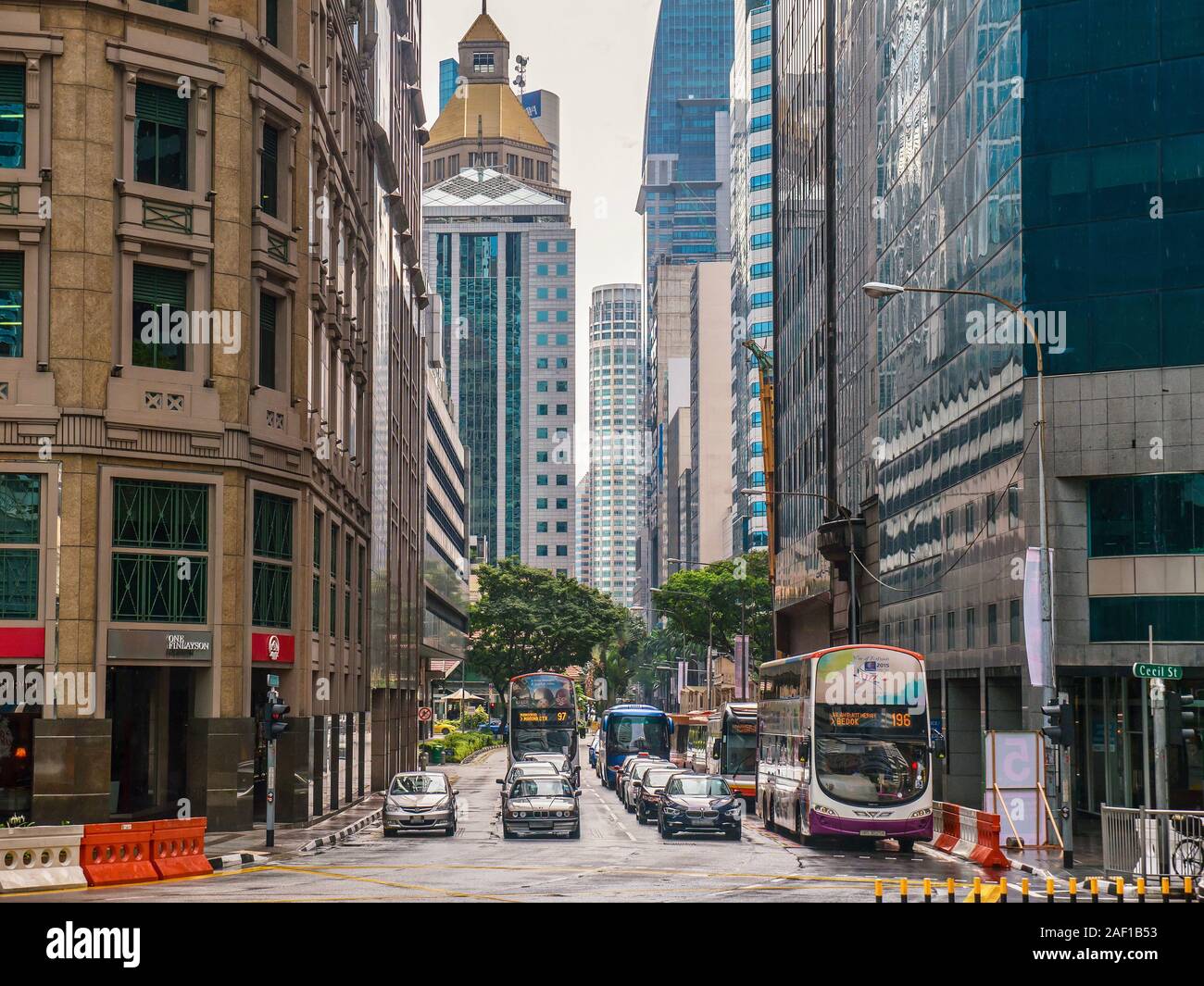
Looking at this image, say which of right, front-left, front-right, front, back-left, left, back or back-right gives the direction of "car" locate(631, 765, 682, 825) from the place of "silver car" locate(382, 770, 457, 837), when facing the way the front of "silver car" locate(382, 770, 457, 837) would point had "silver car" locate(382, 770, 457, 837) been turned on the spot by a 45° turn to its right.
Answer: back

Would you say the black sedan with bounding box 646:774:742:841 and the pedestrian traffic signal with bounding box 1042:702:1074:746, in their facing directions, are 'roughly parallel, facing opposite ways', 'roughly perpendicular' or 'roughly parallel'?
roughly perpendicular

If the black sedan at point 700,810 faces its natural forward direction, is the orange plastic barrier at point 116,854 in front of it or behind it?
in front

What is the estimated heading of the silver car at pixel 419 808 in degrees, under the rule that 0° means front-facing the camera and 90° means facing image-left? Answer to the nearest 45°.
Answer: approximately 0°

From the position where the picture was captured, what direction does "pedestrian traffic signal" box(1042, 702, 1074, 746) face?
facing to the left of the viewer

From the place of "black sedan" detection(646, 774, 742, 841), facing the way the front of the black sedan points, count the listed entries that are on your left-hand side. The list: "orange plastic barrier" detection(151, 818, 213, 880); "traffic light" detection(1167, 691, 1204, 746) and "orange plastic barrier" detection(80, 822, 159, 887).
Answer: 1

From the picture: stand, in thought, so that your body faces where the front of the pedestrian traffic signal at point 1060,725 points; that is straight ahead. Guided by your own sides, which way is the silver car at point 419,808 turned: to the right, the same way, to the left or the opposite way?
to the left

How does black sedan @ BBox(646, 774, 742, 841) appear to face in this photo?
toward the camera

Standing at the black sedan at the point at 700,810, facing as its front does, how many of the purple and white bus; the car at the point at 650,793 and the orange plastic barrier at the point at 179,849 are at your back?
1

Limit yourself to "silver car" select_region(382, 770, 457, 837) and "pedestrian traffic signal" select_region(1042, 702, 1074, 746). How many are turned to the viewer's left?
1

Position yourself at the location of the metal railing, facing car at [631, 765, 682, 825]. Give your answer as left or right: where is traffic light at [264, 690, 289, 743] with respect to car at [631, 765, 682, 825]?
left
